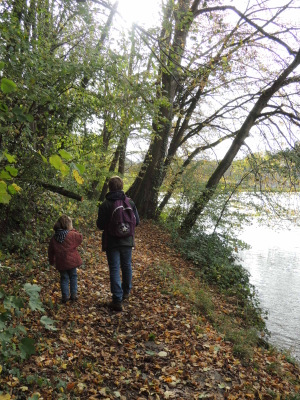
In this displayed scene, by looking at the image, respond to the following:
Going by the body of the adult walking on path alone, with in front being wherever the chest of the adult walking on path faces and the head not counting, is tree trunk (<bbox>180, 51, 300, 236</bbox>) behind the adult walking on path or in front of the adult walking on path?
in front

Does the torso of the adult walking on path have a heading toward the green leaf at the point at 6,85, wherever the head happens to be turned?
no

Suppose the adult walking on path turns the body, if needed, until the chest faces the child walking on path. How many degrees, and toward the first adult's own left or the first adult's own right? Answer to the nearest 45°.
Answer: approximately 90° to the first adult's own left

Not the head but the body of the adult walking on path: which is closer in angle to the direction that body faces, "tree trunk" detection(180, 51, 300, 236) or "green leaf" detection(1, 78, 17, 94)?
the tree trunk

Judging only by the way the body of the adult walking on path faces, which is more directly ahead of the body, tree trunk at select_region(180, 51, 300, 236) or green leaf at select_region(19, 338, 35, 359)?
the tree trunk

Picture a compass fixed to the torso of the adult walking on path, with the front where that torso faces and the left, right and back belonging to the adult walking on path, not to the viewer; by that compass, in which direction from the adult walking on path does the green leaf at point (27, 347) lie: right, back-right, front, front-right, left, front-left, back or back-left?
back

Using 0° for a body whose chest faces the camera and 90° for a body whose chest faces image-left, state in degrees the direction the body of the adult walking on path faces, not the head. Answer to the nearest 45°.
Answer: approximately 180°

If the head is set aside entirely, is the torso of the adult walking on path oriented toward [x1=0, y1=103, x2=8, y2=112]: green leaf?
no

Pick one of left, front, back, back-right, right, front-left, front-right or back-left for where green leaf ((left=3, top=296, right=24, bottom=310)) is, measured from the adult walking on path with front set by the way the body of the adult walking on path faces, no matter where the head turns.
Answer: back

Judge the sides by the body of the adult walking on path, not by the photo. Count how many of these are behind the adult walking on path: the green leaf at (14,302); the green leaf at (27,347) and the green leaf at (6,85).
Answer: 3
